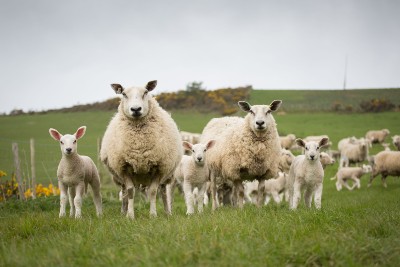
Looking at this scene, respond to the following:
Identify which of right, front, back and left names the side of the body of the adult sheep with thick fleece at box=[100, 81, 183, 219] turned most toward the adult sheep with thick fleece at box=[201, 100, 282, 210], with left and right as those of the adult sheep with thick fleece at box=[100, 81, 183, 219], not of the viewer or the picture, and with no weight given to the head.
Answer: left

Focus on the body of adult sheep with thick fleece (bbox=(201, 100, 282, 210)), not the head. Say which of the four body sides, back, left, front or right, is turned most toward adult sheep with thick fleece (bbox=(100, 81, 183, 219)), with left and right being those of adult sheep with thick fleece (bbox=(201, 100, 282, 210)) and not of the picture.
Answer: right
